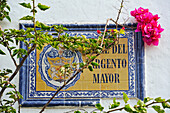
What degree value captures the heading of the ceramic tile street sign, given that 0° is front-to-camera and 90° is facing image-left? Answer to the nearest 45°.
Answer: approximately 0°

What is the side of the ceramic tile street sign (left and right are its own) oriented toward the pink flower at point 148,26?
left
